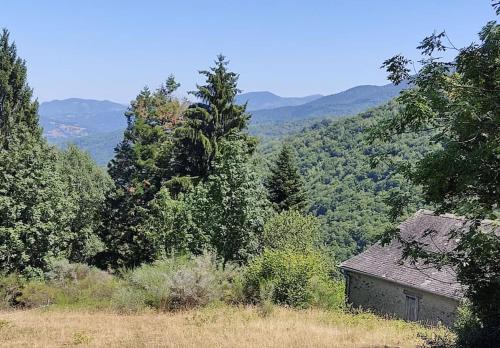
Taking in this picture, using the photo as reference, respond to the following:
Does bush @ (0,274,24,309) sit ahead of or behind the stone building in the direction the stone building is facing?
ahead

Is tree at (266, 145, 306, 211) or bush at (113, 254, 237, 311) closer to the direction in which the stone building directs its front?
the bush

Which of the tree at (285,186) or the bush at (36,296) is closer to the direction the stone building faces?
the bush

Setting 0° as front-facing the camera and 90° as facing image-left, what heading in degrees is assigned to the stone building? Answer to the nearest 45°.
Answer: approximately 45°

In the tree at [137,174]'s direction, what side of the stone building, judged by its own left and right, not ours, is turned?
right

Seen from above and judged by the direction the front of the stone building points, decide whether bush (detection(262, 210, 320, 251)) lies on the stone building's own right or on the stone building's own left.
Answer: on the stone building's own right

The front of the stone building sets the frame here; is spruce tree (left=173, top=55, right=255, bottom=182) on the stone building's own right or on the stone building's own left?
on the stone building's own right
